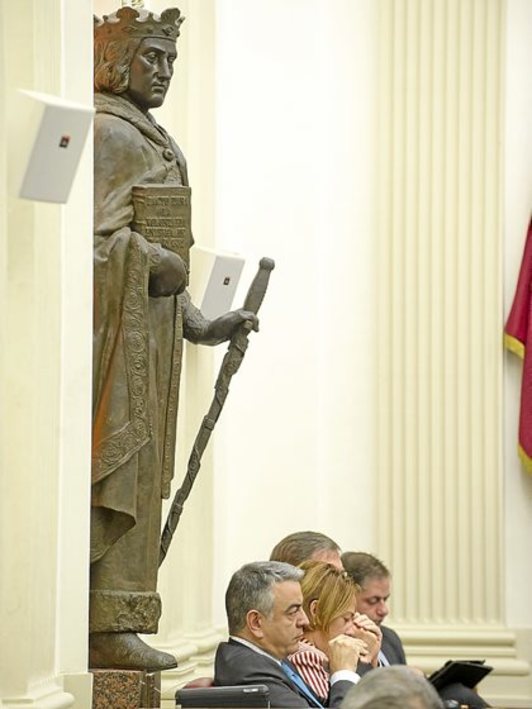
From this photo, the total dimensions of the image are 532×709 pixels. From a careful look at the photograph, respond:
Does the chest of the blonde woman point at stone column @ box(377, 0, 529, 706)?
no

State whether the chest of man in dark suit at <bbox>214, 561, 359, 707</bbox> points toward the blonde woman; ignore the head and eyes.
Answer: no

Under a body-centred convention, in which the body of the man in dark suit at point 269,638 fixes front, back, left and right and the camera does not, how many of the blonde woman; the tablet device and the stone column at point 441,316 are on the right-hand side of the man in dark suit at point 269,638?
0

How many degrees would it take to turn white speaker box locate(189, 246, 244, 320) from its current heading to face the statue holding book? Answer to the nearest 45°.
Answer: approximately 45° to its right

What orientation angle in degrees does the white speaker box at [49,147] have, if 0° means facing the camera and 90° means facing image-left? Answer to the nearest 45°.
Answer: approximately 315°

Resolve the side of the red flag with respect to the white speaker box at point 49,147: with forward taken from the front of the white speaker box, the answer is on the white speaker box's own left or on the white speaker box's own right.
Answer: on the white speaker box's own left
